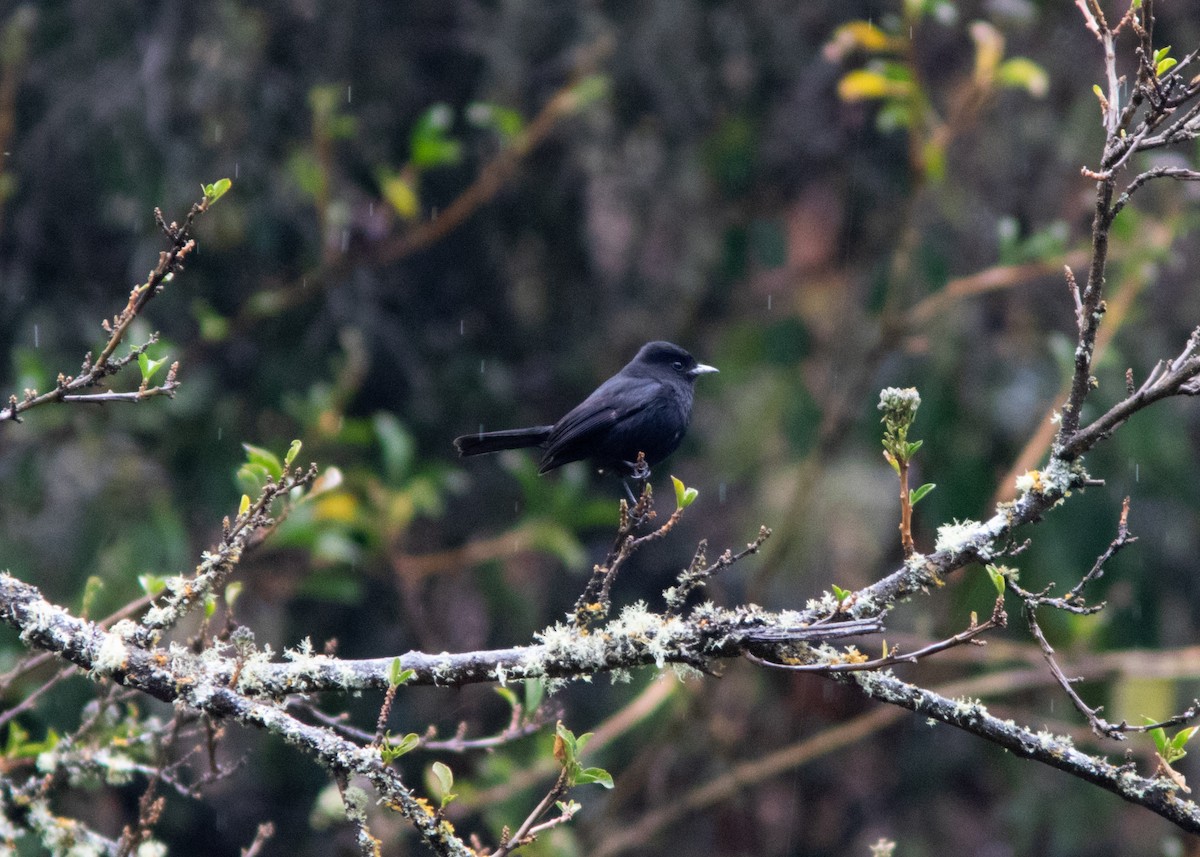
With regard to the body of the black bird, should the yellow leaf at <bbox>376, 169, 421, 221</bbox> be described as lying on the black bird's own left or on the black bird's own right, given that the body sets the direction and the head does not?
on the black bird's own left

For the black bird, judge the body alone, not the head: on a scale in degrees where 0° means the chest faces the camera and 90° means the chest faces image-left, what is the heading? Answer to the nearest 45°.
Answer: approximately 270°

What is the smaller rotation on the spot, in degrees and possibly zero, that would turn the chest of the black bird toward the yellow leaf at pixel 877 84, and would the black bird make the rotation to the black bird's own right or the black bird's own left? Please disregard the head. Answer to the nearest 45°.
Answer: approximately 45° to the black bird's own left

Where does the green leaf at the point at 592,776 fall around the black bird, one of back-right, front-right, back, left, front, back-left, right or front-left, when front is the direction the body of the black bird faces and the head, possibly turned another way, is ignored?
right

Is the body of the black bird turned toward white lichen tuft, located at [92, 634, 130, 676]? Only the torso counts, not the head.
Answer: no

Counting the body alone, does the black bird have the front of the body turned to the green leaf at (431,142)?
no

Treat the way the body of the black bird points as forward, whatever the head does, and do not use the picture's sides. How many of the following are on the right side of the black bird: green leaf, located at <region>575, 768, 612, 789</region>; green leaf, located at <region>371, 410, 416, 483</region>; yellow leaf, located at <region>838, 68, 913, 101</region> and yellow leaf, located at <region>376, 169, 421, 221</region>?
1

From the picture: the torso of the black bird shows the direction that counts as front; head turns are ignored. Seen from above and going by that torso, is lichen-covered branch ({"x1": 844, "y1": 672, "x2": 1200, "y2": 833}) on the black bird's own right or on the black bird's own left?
on the black bird's own right

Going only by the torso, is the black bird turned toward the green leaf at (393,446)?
no
